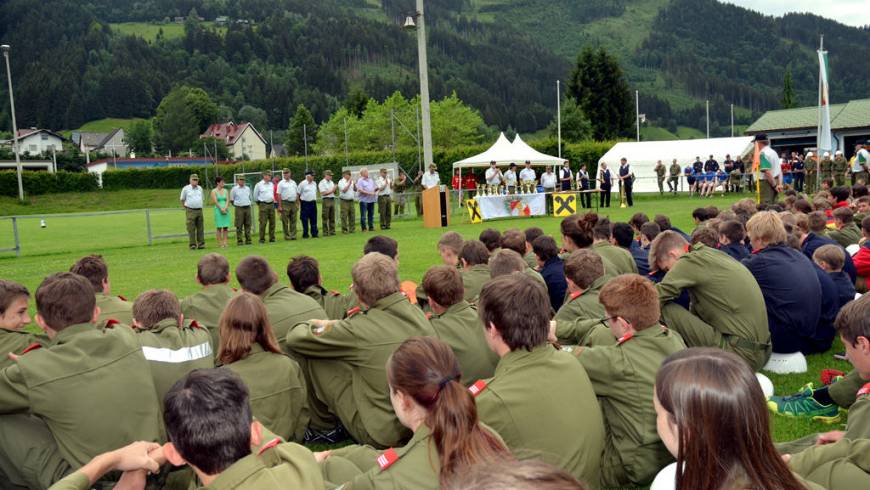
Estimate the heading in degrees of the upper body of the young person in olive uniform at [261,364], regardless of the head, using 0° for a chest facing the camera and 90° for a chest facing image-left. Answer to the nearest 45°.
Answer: approximately 180°

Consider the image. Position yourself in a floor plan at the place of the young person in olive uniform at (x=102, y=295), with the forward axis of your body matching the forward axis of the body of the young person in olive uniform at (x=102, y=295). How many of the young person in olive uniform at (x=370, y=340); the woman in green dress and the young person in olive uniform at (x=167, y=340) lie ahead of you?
1

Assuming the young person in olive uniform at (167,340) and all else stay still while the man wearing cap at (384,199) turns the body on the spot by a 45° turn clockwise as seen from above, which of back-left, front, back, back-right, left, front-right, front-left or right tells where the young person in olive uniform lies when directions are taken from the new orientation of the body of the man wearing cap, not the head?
front

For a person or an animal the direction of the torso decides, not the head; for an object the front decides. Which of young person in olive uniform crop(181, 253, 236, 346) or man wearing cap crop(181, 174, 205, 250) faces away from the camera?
the young person in olive uniform

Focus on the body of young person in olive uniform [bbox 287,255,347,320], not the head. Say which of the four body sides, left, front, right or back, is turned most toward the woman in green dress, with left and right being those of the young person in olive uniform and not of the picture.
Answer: front

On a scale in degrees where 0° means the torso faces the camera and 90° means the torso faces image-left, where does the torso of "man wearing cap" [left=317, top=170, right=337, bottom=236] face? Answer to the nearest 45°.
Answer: approximately 315°

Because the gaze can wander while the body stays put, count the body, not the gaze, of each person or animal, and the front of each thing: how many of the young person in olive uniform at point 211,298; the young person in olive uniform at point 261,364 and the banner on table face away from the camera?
2

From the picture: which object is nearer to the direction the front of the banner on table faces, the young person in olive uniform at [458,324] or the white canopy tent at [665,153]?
the young person in olive uniform

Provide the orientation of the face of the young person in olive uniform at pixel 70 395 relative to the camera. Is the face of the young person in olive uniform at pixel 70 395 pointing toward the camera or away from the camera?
away from the camera

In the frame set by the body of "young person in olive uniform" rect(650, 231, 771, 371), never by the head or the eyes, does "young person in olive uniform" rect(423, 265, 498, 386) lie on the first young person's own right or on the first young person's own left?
on the first young person's own left

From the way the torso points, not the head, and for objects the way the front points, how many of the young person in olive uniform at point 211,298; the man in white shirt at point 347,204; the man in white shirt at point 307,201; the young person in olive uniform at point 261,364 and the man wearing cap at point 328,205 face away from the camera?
2

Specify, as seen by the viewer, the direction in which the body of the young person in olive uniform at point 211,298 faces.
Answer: away from the camera

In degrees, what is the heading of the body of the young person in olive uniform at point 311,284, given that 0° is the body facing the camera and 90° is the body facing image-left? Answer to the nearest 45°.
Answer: approximately 180°

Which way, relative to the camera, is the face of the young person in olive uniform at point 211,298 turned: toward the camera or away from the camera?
away from the camera

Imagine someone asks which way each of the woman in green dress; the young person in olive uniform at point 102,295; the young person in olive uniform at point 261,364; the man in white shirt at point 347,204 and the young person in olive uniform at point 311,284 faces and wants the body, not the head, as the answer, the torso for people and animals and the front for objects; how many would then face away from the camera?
3

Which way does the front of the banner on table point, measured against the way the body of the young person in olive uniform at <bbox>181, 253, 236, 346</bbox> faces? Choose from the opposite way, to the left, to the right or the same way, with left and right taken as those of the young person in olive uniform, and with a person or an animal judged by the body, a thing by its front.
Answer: the opposite way

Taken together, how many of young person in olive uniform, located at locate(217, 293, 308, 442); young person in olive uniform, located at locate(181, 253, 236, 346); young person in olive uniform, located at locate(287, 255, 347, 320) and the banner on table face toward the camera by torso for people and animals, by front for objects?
1
